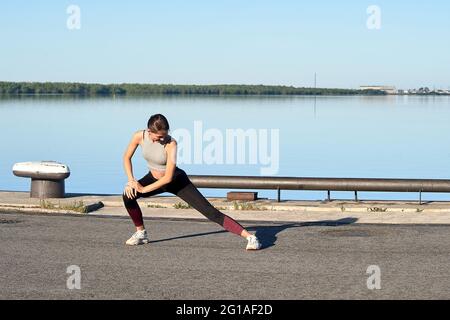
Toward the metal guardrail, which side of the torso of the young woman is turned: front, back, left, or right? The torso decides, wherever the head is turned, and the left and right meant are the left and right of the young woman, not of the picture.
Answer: back

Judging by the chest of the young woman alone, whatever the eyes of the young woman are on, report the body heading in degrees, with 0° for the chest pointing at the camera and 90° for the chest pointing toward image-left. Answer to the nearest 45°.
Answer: approximately 45°

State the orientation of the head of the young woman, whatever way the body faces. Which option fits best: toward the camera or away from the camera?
toward the camera
